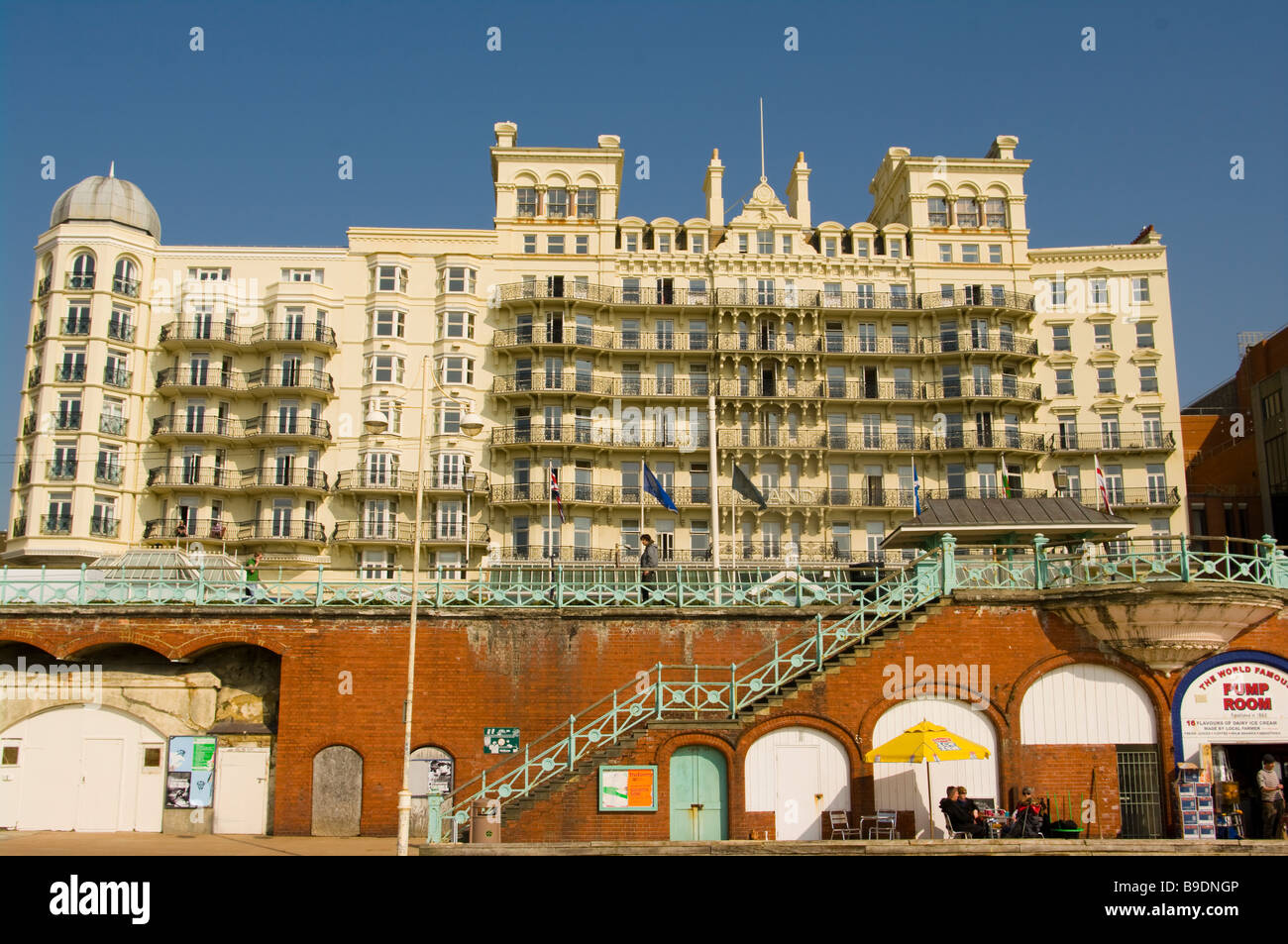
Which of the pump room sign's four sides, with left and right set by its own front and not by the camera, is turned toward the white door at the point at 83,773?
right

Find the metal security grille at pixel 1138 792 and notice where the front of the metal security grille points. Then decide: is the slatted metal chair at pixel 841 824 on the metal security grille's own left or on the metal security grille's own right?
on the metal security grille's own right

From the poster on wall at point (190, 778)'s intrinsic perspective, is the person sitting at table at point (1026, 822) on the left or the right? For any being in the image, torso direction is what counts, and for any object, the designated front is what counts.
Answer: on its left

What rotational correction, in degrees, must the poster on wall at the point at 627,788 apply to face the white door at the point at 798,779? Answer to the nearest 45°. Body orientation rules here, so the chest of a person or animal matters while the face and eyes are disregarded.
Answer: approximately 90° to its left

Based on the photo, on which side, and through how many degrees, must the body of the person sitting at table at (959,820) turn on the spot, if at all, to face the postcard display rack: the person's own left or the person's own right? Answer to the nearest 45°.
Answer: approximately 45° to the person's own left

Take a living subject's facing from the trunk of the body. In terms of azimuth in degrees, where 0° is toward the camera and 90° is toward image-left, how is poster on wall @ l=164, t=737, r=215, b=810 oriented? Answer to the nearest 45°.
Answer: approximately 0°

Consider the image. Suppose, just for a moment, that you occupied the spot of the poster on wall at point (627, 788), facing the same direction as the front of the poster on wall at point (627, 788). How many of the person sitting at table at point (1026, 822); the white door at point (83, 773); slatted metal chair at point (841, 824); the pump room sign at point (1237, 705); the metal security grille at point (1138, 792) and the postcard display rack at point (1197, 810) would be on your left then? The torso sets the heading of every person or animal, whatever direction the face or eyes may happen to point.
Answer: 5

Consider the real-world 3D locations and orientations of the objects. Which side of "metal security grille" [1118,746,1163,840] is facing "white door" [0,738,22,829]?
right

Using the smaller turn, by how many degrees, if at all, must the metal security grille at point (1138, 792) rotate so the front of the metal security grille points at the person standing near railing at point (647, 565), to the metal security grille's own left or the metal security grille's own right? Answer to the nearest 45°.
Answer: approximately 90° to the metal security grille's own right
